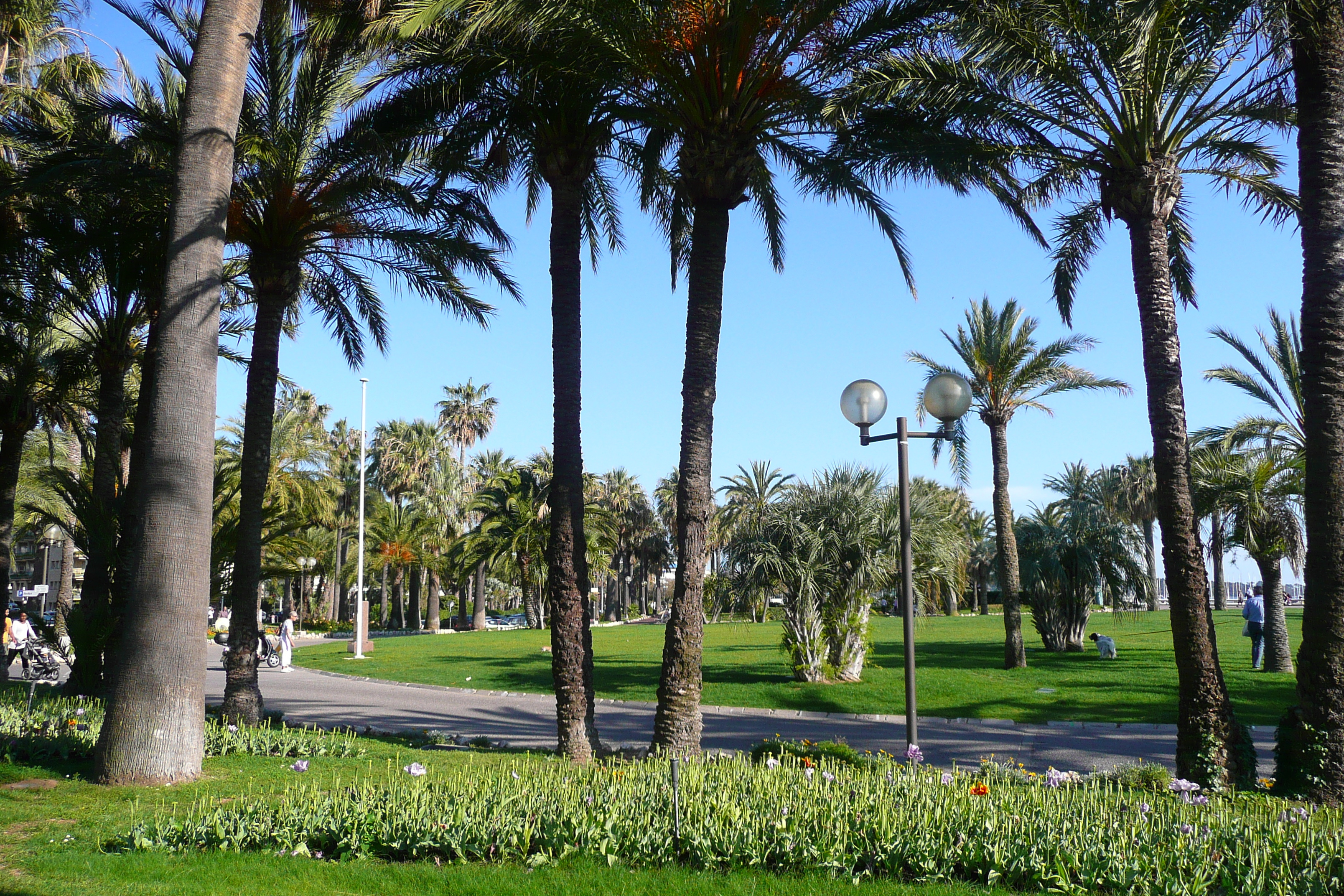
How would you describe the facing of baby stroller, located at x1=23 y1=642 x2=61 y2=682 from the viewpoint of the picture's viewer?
facing the viewer and to the right of the viewer

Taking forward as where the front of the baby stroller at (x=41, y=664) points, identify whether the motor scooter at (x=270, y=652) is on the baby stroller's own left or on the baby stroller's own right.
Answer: on the baby stroller's own left

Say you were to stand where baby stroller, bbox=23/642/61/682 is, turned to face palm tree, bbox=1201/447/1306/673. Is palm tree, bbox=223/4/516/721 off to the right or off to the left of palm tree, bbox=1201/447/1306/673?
right

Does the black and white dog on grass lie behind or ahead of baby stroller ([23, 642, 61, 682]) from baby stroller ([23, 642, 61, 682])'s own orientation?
ahead

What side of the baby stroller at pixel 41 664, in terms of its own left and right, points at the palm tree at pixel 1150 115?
front

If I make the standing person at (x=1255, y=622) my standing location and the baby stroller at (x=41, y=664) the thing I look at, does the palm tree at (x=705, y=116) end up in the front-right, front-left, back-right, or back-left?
front-left

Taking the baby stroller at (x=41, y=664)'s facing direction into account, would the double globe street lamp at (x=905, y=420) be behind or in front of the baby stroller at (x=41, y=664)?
in front

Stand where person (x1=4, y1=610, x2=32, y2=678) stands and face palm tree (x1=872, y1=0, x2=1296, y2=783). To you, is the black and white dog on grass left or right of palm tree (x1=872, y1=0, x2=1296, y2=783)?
left

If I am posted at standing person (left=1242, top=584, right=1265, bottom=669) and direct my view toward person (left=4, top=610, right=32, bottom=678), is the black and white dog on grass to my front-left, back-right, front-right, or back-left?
front-right
